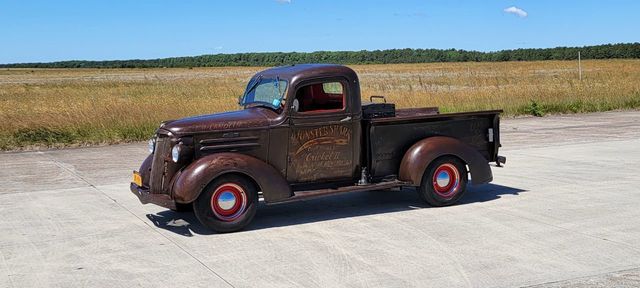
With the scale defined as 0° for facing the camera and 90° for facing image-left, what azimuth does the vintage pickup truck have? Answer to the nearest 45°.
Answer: approximately 45°
